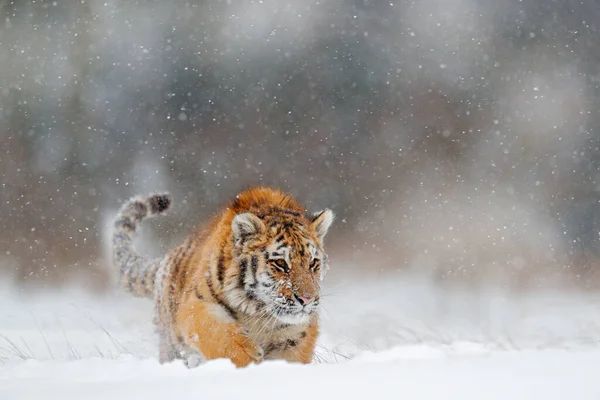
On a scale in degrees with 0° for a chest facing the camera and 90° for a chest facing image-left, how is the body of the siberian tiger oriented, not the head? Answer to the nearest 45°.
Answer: approximately 315°
